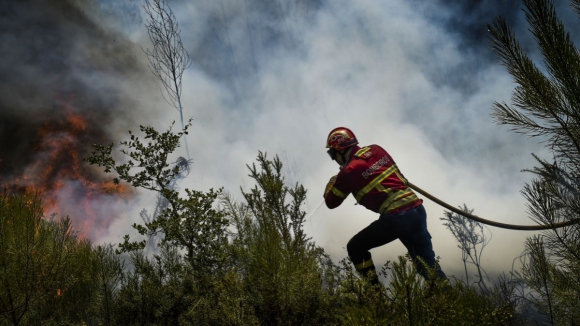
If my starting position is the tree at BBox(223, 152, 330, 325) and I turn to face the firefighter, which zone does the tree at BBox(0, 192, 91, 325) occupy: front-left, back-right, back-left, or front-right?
back-left

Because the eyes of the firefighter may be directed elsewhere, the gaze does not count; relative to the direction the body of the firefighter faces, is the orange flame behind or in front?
in front

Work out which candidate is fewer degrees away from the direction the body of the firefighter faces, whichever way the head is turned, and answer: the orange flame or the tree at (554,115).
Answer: the orange flame

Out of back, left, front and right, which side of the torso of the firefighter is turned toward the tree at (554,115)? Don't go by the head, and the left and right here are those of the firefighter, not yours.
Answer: back

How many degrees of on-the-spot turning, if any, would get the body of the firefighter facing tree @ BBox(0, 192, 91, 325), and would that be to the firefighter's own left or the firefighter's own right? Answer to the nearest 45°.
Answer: approximately 90° to the firefighter's own left

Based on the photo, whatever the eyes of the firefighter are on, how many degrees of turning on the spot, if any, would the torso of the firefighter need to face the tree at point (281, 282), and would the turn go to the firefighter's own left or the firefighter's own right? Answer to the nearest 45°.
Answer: approximately 90° to the firefighter's own left

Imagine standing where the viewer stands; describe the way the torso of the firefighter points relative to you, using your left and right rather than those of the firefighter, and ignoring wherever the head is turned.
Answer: facing away from the viewer and to the left of the viewer
